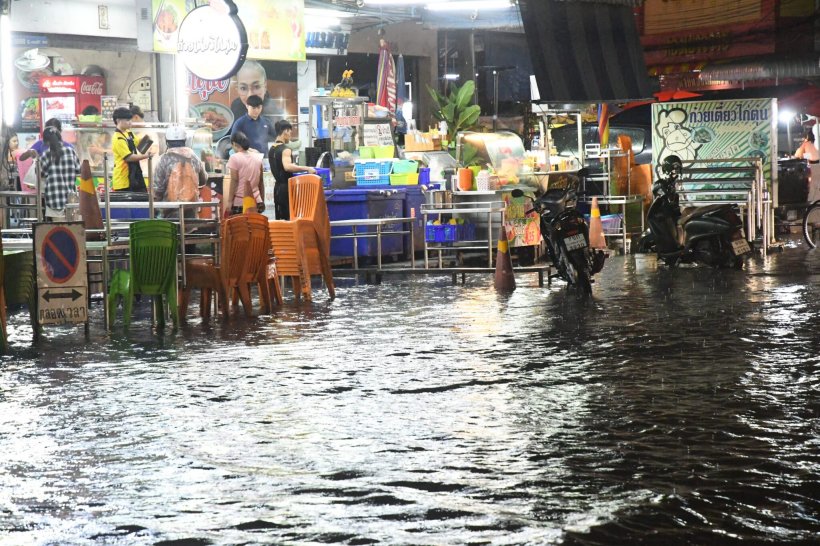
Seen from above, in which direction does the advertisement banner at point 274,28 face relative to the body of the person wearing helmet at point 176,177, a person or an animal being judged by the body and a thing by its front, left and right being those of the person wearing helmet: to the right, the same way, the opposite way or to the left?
the opposite way

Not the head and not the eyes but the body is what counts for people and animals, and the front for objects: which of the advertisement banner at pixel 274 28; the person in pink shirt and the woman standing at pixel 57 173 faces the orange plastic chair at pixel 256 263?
the advertisement banner

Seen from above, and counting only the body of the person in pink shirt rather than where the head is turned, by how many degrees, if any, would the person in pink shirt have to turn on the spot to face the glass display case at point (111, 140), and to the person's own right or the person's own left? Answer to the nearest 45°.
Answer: approximately 45° to the person's own left

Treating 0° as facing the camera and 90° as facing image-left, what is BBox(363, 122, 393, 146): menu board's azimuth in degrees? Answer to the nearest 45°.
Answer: approximately 0°

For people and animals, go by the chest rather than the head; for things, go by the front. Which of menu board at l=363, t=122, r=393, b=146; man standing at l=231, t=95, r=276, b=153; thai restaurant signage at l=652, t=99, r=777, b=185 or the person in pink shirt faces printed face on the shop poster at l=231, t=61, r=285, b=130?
the person in pink shirt

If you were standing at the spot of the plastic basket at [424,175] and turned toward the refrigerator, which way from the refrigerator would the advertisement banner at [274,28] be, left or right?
right

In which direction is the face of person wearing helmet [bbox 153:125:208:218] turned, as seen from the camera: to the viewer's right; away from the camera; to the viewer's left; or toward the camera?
away from the camera

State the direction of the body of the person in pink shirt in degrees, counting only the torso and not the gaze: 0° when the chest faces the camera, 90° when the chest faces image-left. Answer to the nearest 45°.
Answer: approximately 180°

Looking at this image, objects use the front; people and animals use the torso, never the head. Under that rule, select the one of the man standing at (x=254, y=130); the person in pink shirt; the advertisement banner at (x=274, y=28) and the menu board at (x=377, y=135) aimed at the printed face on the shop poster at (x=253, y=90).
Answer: the person in pink shirt

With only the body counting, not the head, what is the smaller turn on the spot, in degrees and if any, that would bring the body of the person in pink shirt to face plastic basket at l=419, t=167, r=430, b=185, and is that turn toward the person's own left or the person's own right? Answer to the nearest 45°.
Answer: approximately 45° to the person's own right

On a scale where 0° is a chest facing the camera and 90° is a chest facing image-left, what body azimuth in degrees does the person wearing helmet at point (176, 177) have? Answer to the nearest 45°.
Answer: approximately 180°

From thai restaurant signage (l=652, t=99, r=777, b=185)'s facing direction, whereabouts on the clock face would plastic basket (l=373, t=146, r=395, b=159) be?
The plastic basket is roughly at 2 o'clock from the thai restaurant signage.

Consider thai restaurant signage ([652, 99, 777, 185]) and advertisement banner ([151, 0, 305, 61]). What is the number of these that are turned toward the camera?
2

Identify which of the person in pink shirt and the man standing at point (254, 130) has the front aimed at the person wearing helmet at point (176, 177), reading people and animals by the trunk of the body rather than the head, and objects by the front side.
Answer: the man standing
